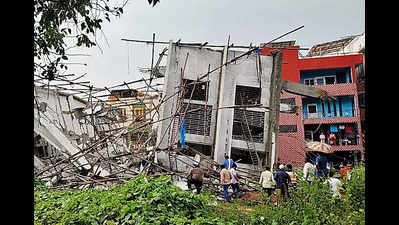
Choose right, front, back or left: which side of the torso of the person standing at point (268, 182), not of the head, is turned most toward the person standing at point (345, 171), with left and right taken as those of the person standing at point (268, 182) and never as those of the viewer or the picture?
right

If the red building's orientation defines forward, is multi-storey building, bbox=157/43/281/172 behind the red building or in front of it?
in front

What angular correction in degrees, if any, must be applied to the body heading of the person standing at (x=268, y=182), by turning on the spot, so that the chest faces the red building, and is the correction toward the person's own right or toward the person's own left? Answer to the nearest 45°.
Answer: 0° — they already face it

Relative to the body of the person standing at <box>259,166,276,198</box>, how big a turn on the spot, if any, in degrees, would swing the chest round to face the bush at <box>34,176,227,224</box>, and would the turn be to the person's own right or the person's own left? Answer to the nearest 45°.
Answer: approximately 135° to the person's own left

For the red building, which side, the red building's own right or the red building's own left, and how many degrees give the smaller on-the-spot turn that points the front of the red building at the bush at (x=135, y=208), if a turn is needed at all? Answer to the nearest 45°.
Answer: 0° — it already faces it

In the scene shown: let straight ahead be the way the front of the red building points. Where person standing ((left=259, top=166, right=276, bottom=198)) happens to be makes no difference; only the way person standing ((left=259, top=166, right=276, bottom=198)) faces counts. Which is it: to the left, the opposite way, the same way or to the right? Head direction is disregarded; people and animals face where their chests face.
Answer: the opposite way

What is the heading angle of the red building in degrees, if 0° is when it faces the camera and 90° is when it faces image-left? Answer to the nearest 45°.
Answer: approximately 0°

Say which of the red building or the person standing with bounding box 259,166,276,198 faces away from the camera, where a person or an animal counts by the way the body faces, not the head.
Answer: the person standing

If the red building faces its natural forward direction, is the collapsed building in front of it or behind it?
in front

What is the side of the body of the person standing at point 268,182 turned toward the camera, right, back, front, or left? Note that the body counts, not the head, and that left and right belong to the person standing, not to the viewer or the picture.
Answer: back

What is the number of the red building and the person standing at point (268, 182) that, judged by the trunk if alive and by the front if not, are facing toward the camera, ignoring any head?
1

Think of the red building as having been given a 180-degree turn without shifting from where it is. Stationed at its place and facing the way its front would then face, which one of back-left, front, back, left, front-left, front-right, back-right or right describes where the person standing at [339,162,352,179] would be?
back

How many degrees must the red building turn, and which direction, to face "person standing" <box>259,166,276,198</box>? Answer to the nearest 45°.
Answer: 0° — it already faces them
